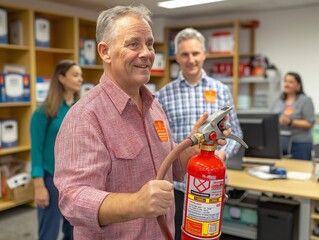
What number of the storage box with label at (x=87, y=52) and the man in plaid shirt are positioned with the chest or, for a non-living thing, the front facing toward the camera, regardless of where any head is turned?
2

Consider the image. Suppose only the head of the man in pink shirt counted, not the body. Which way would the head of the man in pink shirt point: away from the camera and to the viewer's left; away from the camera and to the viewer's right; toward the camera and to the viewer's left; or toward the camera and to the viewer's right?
toward the camera and to the viewer's right

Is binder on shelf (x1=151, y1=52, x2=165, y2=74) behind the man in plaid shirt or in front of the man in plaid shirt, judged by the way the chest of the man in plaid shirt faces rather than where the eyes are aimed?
behind
